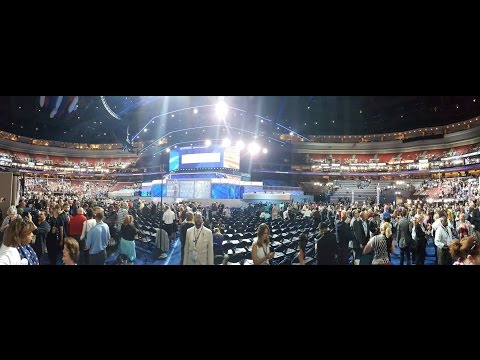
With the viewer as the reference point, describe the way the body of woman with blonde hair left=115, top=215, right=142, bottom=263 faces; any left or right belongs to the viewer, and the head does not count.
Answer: facing away from the viewer and to the right of the viewer

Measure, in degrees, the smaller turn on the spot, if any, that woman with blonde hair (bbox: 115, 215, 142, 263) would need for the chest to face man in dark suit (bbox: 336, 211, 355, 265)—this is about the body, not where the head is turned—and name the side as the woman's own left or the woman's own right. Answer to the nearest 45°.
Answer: approximately 45° to the woman's own right

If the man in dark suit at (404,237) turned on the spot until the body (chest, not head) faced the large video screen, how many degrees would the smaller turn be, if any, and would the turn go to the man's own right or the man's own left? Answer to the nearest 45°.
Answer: approximately 90° to the man's own left

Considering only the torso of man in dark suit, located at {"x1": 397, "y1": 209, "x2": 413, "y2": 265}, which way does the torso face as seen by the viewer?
away from the camera

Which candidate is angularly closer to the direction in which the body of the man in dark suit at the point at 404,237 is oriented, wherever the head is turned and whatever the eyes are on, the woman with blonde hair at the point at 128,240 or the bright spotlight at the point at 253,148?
the bright spotlight
